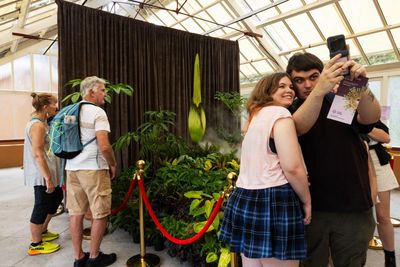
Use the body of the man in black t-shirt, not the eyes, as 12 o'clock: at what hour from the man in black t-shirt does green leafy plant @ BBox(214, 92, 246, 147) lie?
The green leafy plant is roughly at 5 o'clock from the man in black t-shirt.

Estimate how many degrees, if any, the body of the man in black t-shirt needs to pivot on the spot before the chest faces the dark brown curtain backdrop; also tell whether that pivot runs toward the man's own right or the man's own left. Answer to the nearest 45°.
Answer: approximately 135° to the man's own right

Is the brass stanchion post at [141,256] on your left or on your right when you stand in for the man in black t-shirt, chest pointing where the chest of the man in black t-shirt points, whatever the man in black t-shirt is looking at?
on your right

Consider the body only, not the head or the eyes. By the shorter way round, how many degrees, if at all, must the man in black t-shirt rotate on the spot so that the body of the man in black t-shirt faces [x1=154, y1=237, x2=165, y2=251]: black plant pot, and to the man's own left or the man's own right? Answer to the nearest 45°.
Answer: approximately 135° to the man's own right

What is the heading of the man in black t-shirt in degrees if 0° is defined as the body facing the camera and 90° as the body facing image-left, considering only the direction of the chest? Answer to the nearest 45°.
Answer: approximately 0°
